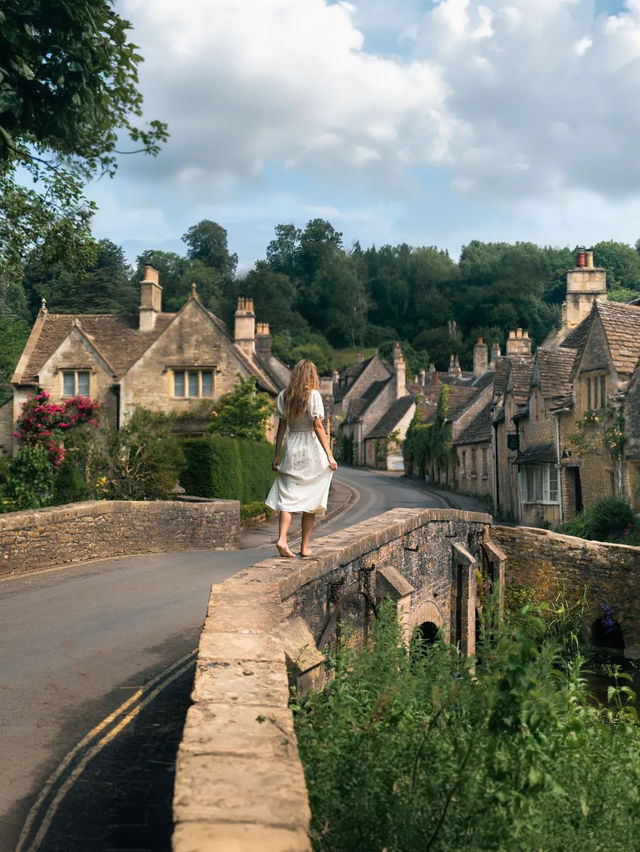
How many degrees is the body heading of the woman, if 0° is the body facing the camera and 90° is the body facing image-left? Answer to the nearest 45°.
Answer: approximately 180°

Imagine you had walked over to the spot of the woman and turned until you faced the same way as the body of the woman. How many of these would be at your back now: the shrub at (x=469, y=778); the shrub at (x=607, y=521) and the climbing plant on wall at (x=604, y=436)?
1

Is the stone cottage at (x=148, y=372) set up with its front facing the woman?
yes

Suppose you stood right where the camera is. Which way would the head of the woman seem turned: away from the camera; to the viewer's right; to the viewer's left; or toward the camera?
away from the camera

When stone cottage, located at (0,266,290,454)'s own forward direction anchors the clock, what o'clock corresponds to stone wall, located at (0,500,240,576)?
The stone wall is roughly at 12 o'clock from the stone cottage.

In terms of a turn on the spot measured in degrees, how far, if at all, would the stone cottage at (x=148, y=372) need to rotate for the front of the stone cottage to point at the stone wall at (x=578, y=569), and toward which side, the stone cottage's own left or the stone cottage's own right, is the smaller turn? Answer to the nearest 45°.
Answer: approximately 45° to the stone cottage's own left

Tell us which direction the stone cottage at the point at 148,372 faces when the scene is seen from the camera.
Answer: facing the viewer

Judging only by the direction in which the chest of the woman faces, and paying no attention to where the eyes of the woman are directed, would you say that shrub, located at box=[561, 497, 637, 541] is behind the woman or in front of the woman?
in front

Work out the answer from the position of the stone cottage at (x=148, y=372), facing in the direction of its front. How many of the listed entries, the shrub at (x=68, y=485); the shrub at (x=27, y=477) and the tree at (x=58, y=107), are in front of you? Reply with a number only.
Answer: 3

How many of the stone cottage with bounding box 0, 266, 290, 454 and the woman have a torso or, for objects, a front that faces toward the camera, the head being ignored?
1

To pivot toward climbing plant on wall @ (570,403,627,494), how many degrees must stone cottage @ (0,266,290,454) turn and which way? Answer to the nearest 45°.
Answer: approximately 45° to its left

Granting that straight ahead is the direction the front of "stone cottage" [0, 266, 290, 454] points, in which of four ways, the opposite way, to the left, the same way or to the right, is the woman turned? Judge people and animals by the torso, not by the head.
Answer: the opposite way

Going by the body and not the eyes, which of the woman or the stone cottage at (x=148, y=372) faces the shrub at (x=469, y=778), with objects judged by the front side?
the stone cottage

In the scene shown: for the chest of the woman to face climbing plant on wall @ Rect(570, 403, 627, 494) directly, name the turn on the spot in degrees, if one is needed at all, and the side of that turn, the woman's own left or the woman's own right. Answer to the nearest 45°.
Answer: approximately 45° to the woman's own right

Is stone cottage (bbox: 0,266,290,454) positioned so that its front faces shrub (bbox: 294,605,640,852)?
yes

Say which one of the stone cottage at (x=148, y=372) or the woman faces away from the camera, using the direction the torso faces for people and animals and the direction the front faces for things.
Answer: the woman

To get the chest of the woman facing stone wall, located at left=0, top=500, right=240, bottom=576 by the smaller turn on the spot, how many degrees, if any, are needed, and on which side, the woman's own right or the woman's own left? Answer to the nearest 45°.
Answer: approximately 45° to the woman's own left
